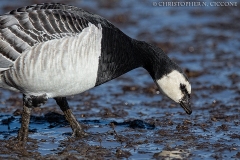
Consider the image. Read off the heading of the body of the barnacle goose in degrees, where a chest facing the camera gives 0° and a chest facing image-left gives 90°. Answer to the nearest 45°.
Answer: approximately 270°
